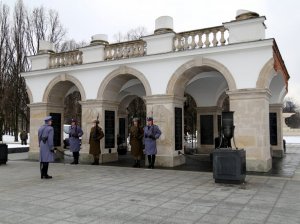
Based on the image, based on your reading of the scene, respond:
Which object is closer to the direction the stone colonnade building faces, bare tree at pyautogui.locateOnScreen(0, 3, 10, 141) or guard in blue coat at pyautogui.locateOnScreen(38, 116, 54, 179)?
the guard in blue coat

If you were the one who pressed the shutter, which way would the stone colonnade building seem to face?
facing the viewer and to the left of the viewer

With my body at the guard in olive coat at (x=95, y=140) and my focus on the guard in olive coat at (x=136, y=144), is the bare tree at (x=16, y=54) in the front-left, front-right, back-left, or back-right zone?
back-left

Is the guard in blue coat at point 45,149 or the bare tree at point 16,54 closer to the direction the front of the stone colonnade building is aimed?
the guard in blue coat

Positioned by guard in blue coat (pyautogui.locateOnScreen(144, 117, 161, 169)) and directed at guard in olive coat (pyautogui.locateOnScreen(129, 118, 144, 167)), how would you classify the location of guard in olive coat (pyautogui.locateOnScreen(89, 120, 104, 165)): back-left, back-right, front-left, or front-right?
front-left

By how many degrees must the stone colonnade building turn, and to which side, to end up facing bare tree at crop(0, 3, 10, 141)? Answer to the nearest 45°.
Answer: approximately 90° to its right

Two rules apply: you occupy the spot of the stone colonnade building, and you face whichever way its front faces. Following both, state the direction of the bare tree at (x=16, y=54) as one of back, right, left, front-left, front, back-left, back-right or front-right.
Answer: right
